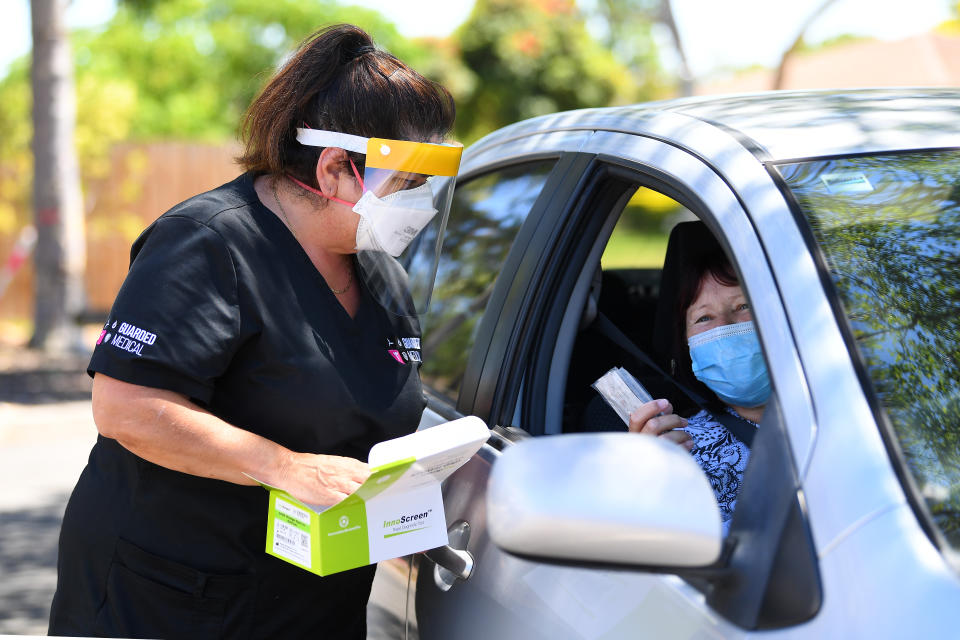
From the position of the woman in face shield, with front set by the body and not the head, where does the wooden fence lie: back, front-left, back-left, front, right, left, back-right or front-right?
back-left

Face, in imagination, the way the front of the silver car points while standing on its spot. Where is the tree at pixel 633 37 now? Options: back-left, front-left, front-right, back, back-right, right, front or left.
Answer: back-left

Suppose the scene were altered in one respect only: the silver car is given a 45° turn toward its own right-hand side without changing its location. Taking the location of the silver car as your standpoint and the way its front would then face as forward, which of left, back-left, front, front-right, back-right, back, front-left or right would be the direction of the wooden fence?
back-right

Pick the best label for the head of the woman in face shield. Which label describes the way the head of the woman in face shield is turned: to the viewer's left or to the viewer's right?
to the viewer's right

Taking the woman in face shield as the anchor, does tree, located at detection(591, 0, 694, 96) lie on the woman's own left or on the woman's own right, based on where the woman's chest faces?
on the woman's own left

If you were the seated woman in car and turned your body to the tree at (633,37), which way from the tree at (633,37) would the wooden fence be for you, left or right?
left

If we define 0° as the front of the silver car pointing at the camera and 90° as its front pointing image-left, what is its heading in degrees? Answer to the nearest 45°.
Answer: approximately 315°

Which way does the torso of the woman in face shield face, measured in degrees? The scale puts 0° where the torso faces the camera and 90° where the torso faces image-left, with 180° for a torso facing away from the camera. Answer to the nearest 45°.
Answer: approximately 315°

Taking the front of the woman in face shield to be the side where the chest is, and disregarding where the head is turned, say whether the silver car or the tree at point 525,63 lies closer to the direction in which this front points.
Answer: the silver car

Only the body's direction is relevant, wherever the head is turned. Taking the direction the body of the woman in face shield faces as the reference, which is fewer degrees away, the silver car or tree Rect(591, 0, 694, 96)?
the silver car
